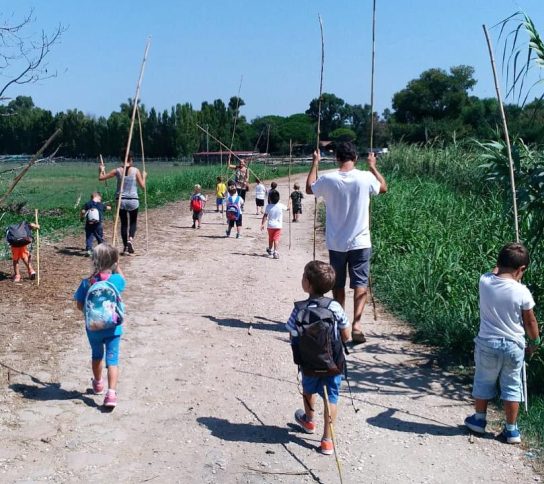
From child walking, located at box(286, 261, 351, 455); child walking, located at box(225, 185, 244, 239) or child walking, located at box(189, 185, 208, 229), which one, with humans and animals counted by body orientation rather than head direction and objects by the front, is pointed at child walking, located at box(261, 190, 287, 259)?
child walking, located at box(286, 261, 351, 455)

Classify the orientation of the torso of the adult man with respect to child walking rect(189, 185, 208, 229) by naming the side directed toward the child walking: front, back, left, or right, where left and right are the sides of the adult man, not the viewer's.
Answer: front

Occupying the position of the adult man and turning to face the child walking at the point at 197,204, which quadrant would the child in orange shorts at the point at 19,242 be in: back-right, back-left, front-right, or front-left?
front-left

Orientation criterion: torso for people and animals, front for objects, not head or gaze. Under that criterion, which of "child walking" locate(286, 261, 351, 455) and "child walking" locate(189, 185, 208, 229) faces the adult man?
"child walking" locate(286, 261, 351, 455)

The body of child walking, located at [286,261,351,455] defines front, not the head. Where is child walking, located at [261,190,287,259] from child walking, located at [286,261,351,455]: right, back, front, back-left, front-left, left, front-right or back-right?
front

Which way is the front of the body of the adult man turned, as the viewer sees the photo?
away from the camera

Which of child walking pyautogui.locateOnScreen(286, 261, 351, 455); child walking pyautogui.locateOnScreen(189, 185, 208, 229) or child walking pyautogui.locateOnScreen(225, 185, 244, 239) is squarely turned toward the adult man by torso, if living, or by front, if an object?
child walking pyautogui.locateOnScreen(286, 261, 351, 455)

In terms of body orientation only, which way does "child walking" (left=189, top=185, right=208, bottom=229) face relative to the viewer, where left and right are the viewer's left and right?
facing away from the viewer

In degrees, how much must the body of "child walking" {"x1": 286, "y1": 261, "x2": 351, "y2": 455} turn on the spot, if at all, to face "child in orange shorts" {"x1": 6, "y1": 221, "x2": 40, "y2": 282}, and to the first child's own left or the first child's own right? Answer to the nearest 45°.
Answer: approximately 45° to the first child's own left

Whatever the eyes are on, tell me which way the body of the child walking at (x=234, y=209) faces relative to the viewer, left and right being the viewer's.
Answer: facing away from the viewer

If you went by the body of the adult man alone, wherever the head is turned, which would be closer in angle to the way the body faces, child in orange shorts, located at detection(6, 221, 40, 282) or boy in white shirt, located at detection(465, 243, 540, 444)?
the child in orange shorts

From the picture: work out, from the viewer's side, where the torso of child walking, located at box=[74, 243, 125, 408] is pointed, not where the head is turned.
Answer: away from the camera

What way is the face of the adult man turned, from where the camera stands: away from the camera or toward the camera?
away from the camera

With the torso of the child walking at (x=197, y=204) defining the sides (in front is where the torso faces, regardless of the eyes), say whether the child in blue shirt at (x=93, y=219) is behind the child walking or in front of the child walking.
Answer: behind

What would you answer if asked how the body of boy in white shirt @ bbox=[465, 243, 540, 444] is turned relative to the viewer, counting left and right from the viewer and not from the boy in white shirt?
facing away from the viewer and to the right of the viewer

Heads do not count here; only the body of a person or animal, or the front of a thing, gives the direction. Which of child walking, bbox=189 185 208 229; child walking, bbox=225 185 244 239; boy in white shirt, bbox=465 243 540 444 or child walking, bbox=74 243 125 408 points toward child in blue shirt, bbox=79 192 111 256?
child walking, bbox=74 243 125 408

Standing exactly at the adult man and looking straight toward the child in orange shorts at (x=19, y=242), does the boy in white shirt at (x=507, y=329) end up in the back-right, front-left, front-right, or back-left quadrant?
back-left

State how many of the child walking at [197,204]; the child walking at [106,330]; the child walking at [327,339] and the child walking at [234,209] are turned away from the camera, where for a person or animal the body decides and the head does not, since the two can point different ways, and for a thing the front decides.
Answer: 4

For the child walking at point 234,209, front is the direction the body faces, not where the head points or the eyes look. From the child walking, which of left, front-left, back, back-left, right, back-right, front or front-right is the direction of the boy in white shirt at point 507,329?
back

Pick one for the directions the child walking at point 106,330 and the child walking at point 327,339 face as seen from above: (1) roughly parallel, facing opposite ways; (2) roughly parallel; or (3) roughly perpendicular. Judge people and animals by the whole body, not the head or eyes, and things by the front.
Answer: roughly parallel
